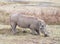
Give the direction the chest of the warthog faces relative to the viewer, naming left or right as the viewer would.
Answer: facing to the right of the viewer
